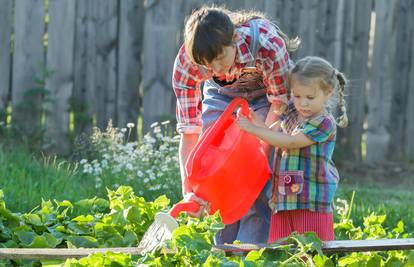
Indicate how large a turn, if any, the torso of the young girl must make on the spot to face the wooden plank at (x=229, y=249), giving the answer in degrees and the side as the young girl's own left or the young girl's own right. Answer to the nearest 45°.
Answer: approximately 45° to the young girl's own left

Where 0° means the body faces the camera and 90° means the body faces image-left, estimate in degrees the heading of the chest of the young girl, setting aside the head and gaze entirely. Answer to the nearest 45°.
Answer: approximately 45°
